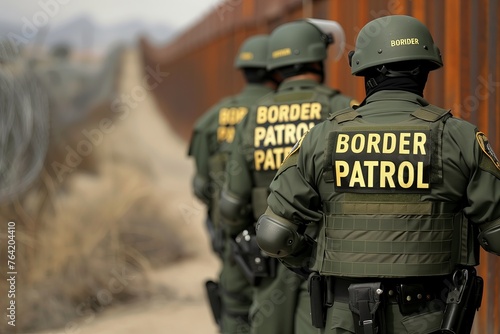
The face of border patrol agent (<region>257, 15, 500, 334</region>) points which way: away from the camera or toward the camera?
away from the camera

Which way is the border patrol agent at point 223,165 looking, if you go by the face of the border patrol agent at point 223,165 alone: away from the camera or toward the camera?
away from the camera

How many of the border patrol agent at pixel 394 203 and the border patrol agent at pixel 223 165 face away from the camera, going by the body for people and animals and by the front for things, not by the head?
2

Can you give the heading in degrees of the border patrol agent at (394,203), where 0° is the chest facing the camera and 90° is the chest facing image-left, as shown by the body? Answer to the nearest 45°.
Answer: approximately 180°

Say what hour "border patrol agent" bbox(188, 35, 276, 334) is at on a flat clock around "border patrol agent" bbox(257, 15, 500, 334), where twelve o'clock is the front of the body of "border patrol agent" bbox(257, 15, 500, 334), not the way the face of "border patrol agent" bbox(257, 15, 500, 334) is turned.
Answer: "border patrol agent" bbox(188, 35, 276, 334) is roughly at 11 o'clock from "border patrol agent" bbox(257, 15, 500, 334).

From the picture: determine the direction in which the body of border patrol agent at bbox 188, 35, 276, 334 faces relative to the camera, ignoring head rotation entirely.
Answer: away from the camera

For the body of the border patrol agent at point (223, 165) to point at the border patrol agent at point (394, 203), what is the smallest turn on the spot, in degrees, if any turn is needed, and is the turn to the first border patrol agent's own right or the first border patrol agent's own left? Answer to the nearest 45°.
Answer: approximately 180°

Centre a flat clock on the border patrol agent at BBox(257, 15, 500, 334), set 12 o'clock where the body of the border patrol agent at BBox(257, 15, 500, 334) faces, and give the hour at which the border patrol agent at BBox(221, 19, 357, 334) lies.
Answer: the border patrol agent at BBox(221, 19, 357, 334) is roughly at 11 o'clock from the border patrol agent at BBox(257, 15, 500, 334).

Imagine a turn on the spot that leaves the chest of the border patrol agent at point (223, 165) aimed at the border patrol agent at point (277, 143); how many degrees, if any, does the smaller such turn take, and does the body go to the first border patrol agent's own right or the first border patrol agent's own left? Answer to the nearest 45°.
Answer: approximately 180°
